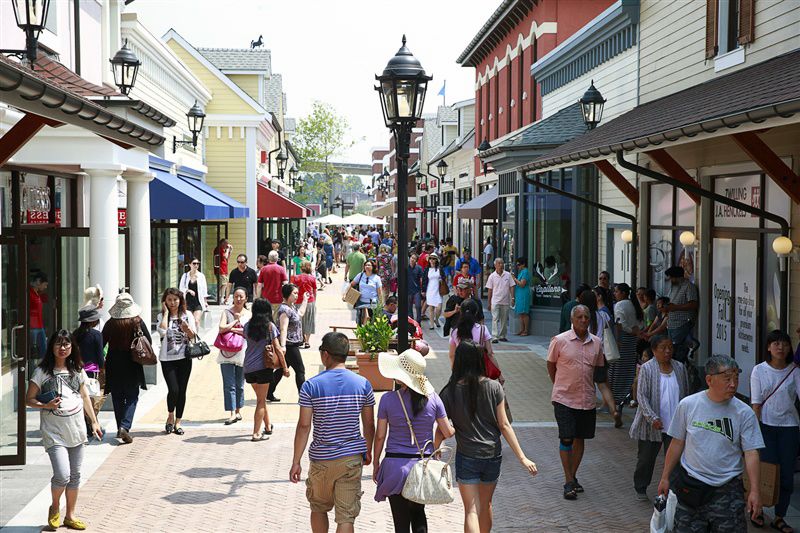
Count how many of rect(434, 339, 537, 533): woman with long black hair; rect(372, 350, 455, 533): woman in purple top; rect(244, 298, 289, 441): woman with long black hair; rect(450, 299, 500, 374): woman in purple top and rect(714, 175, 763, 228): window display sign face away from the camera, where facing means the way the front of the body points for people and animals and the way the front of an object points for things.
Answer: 4

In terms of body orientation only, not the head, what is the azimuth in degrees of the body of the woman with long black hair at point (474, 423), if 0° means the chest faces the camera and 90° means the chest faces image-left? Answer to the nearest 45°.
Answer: approximately 180°

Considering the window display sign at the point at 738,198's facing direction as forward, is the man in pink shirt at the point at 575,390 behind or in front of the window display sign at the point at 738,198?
in front

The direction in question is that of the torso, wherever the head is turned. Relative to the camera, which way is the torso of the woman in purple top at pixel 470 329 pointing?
away from the camera

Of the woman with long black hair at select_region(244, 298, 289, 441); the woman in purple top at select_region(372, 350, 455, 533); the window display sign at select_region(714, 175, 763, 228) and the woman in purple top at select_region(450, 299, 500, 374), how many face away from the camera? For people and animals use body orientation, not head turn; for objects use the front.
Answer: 3

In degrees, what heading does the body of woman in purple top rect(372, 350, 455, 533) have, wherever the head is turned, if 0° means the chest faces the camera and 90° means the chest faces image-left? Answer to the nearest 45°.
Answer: approximately 180°

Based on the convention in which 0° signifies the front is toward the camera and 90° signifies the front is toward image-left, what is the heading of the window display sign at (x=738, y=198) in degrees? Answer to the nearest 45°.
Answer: approximately 45°

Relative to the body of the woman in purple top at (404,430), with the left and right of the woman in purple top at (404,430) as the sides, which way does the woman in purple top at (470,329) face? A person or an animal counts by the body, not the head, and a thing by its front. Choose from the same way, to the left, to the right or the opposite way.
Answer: the same way

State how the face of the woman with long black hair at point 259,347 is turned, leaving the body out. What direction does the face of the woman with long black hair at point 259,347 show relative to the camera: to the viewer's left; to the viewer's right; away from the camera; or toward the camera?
away from the camera

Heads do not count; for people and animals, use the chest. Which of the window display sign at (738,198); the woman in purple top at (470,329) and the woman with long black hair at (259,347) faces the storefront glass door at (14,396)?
the window display sign

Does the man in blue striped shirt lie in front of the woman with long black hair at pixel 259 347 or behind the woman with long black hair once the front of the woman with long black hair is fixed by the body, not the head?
behind

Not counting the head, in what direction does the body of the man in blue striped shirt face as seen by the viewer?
away from the camera

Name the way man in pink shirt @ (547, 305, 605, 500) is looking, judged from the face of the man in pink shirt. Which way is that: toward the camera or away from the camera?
toward the camera

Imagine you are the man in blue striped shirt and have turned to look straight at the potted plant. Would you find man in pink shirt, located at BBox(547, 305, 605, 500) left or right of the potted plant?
right

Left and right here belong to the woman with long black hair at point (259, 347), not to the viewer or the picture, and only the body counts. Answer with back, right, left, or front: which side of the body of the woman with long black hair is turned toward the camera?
back

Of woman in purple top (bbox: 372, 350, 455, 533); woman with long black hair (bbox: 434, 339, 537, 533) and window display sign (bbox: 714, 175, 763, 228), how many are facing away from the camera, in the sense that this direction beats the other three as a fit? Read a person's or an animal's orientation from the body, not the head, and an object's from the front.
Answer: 2

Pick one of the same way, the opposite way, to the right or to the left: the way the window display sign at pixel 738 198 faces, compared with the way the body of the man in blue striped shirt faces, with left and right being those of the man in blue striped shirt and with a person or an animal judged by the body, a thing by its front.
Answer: to the left

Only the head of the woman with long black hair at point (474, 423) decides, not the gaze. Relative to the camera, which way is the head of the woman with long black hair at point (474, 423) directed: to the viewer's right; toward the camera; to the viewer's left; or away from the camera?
away from the camera

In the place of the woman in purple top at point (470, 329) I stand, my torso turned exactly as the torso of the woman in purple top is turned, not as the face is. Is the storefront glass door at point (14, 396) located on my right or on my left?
on my left
